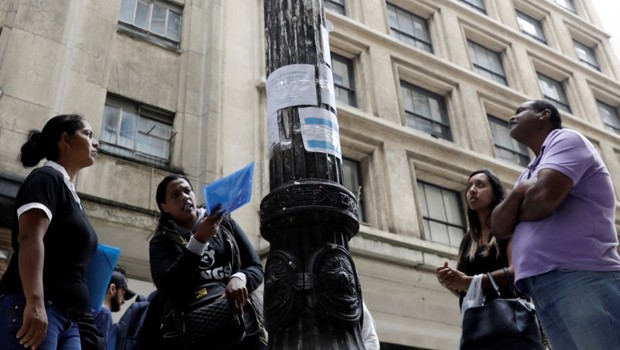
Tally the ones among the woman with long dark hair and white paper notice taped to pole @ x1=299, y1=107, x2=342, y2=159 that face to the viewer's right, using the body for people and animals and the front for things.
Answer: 0

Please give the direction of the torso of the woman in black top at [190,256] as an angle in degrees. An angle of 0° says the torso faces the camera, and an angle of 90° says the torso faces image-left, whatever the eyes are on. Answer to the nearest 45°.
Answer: approximately 315°

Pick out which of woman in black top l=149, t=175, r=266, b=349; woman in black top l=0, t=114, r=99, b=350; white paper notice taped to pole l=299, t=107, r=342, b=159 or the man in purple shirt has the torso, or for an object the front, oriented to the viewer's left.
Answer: the man in purple shirt

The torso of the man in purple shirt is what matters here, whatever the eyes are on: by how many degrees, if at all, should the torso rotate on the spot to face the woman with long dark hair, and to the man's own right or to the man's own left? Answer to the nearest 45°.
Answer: approximately 45° to the man's own right

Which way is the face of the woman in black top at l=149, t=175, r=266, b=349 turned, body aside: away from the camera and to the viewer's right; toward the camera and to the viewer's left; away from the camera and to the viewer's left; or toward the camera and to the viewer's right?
toward the camera and to the viewer's right

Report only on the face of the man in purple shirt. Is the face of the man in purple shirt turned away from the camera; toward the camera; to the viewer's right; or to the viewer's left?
to the viewer's left

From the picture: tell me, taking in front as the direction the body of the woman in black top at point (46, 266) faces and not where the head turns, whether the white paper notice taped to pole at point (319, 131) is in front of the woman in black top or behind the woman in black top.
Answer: in front

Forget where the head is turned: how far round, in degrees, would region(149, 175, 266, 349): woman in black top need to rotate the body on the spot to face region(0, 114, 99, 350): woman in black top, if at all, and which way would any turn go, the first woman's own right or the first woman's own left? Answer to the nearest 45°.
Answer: approximately 90° to the first woman's own right

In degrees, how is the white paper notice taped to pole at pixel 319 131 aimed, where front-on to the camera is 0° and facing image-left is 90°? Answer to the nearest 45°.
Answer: approximately 0°

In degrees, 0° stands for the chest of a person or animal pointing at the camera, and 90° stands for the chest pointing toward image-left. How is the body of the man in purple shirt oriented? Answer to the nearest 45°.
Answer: approximately 90°

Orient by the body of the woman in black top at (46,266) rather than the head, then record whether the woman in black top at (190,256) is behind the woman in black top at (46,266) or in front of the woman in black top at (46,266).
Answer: in front
